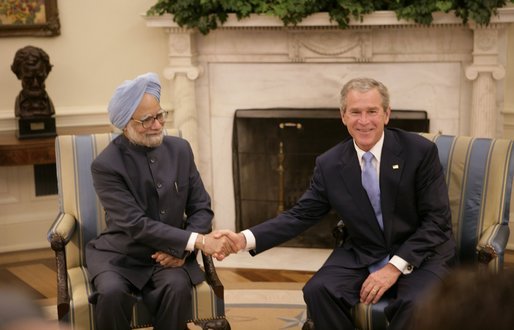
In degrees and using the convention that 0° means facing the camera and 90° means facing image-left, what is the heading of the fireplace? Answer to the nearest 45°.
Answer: approximately 0°

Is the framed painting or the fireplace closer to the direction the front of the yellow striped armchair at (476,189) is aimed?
the framed painting

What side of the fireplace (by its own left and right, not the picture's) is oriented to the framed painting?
right

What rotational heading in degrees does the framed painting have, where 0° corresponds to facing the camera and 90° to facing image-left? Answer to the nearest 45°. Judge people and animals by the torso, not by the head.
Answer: approximately 0°

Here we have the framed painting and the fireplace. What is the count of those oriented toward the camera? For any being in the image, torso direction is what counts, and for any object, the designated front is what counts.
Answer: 2

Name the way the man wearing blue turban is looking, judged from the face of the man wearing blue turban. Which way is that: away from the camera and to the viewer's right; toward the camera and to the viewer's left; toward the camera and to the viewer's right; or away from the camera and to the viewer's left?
toward the camera and to the viewer's right

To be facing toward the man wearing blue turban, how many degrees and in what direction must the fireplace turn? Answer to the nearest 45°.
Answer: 0° — it already faces them

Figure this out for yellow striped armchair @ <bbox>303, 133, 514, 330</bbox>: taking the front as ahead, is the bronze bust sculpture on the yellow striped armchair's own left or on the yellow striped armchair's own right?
on the yellow striped armchair's own right

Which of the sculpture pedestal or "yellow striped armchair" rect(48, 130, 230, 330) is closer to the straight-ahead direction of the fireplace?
the yellow striped armchair

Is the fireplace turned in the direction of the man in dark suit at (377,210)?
yes

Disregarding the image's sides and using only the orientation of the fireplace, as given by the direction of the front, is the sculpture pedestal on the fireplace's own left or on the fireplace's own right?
on the fireplace's own right

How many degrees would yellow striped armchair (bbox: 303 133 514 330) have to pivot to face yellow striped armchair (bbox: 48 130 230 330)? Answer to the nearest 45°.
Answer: approximately 45° to its right

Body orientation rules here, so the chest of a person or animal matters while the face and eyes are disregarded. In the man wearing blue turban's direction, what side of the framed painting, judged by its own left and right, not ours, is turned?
front
